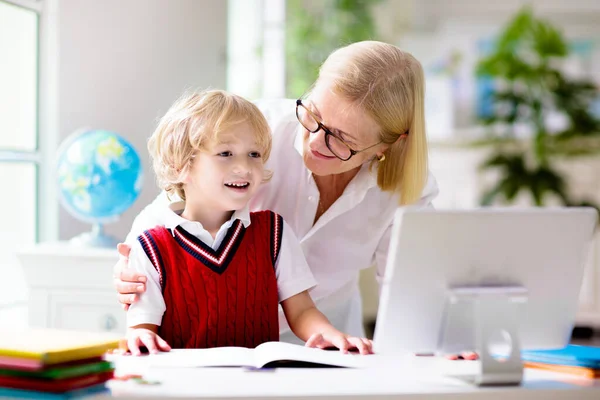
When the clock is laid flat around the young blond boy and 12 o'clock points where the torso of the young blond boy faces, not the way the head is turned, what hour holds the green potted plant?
The green potted plant is roughly at 7 o'clock from the young blond boy.

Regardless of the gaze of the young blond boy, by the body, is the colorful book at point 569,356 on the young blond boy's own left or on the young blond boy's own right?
on the young blond boy's own left

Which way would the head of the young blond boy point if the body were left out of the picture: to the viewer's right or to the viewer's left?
to the viewer's right

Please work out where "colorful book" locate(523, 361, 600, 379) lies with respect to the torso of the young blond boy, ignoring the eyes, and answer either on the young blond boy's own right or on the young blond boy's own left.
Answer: on the young blond boy's own left

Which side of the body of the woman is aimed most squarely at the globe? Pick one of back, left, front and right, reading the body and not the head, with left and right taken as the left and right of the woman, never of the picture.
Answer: right

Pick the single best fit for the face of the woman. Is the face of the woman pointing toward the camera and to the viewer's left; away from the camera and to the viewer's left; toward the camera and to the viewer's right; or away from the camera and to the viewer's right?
toward the camera and to the viewer's left

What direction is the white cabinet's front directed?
toward the camera

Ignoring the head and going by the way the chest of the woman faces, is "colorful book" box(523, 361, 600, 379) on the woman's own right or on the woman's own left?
on the woman's own left

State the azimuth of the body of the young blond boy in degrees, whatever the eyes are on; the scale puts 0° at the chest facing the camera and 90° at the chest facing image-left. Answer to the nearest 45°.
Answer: approximately 0°

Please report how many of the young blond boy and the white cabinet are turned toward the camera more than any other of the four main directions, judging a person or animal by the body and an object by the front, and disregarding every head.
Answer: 2

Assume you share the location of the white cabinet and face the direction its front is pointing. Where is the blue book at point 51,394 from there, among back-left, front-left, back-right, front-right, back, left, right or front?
front

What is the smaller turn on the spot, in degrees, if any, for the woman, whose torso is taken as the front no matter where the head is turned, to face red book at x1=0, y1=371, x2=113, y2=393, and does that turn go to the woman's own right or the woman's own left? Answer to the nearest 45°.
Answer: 0° — they already face it

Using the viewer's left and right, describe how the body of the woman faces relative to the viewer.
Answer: facing the viewer and to the left of the viewer
